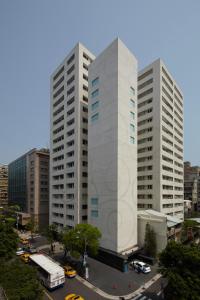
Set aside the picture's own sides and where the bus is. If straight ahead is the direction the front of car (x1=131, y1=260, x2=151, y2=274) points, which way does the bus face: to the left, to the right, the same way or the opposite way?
the opposite way
